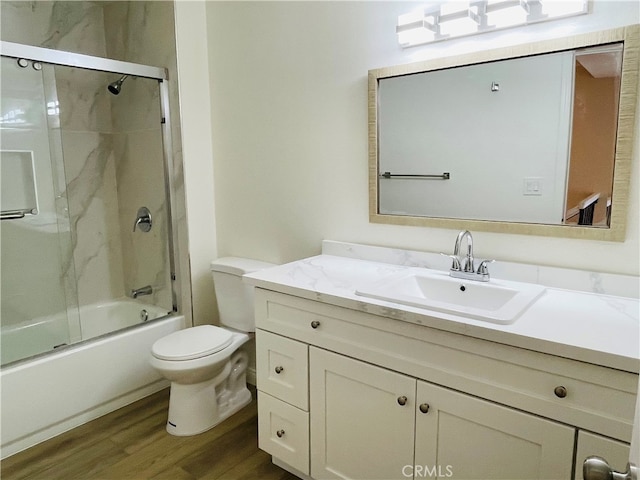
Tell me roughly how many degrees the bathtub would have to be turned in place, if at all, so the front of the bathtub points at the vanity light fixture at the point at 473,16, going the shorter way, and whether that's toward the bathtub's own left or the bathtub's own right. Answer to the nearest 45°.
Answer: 0° — it already faces it

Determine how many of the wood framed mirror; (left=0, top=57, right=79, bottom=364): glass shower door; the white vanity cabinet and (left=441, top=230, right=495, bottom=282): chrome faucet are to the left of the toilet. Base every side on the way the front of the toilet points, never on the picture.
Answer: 3

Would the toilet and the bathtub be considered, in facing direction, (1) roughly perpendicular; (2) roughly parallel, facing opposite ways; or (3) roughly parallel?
roughly perpendicular

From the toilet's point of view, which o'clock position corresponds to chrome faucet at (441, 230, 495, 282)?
The chrome faucet is roughly at 9 o'clock from the toilet.

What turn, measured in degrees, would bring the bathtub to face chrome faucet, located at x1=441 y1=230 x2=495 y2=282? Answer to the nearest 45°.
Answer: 0° — it already faces it

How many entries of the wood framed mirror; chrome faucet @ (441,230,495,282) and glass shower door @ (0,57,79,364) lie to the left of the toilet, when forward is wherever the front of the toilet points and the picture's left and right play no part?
2

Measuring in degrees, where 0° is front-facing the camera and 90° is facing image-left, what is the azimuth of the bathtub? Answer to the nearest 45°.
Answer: approximately 315°

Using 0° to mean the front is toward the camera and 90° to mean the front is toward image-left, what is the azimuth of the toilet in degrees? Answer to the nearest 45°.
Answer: approximately 45°

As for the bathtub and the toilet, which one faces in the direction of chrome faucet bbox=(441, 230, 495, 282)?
the bathtub

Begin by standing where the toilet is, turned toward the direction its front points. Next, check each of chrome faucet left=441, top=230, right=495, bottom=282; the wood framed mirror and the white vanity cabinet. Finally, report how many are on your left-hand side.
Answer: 3

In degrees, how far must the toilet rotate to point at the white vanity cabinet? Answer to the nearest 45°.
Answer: approximately 90° to its left

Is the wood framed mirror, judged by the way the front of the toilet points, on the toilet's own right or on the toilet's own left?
on the toilet's own left
